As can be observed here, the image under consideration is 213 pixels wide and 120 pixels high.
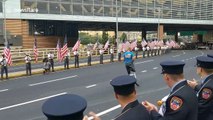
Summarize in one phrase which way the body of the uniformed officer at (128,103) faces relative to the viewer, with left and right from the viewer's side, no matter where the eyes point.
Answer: facing away from the viewer and to the left of the viewer

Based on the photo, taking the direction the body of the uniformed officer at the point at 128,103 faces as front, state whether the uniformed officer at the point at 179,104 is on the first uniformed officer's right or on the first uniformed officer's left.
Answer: on the first uniformed officer's right

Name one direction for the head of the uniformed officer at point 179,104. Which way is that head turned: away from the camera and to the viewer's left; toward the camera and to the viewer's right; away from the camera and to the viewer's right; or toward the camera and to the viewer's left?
away from the camera and to the viewer's left

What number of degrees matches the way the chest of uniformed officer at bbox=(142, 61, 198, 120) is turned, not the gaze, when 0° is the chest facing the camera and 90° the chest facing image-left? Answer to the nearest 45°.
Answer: approximately 135°

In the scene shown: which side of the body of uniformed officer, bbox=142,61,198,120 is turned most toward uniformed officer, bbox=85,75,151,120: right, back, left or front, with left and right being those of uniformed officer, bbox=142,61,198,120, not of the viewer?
left

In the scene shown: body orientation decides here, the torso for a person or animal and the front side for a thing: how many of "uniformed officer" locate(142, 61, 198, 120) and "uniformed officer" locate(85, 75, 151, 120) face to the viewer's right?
0
